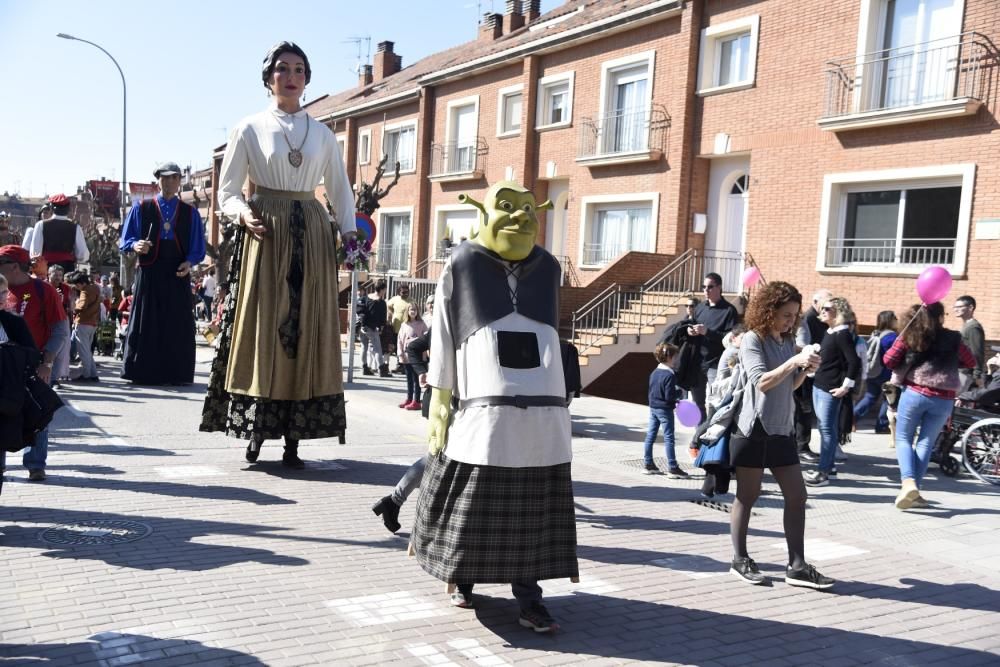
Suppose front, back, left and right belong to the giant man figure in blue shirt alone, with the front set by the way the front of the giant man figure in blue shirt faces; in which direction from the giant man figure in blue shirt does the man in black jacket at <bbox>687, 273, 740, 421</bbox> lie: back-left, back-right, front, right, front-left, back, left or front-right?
left

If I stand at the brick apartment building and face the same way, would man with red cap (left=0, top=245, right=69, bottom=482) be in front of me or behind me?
in front

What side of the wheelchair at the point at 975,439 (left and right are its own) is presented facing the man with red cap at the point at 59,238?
front

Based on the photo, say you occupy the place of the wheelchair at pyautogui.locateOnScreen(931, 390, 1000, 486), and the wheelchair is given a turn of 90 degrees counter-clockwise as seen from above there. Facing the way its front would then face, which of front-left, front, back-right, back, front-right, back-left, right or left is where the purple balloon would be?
front-right

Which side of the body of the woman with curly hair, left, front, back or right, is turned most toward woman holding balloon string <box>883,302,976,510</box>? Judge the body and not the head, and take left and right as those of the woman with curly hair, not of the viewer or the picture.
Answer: left

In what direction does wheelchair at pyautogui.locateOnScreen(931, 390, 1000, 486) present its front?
to the viewer's left

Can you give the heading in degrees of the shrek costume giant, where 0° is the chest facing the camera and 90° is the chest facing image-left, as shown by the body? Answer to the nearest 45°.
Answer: approximately 315°
